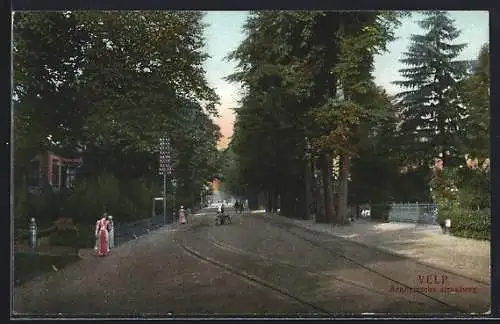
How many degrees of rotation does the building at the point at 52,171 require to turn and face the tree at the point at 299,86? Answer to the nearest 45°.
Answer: approximately 45° to its left

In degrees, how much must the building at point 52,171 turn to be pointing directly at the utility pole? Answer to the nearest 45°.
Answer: approximately 45° to its left

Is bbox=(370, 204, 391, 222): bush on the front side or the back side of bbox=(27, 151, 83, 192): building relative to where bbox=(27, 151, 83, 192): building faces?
on the front side

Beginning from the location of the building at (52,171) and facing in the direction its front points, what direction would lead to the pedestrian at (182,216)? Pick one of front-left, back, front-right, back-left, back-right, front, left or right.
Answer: front-left

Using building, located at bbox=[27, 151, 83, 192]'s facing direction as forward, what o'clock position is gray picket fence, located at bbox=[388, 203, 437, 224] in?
The gray picket fence is roughly at 11 o'clock from the building.

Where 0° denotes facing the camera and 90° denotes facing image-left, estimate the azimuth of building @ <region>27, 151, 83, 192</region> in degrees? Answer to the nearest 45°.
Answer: approximately 315°
